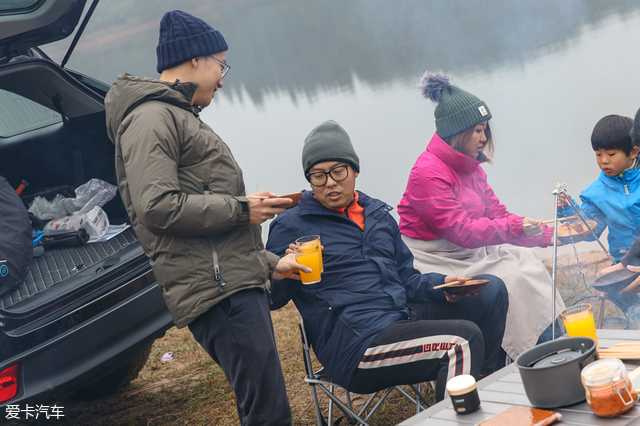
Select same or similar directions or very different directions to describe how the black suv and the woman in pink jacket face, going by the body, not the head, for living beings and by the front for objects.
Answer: very different directions

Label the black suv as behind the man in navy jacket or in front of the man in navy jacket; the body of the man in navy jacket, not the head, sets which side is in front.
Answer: behind

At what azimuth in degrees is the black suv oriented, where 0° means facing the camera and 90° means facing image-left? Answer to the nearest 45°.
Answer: approximately 135°

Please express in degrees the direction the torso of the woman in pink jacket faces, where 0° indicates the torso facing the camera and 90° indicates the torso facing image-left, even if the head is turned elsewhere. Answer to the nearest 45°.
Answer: approximately 270°

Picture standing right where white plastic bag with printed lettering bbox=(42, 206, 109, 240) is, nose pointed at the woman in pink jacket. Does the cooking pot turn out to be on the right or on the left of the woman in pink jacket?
right

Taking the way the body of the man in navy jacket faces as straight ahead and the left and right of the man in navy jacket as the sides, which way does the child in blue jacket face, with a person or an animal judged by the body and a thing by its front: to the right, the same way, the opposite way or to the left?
to the right

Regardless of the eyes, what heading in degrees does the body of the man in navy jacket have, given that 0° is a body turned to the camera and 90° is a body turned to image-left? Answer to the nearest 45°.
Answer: approximately 315°

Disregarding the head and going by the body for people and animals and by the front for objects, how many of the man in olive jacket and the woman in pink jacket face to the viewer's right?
2

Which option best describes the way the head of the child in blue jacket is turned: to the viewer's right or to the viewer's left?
to the viewer's left

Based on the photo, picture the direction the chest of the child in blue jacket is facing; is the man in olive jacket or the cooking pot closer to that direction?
the man in olive jacket

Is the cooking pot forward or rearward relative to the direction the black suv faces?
rearward

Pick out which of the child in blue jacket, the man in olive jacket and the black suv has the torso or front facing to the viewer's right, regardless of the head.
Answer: the man in olive jacket

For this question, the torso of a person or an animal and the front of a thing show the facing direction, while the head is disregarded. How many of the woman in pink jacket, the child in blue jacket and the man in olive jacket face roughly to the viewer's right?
2

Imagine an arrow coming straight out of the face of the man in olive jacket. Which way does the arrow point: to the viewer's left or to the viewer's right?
to the viewer's right
